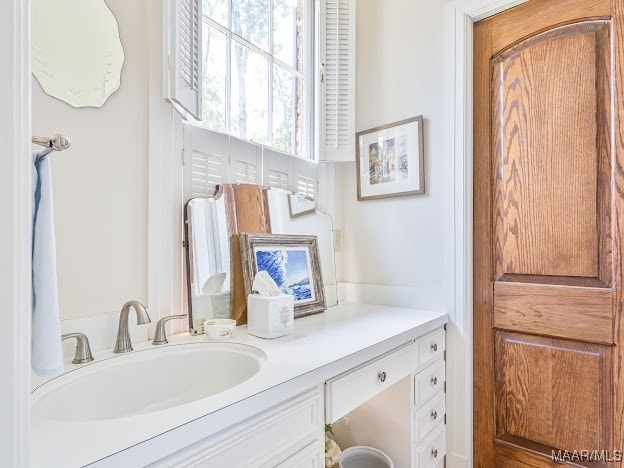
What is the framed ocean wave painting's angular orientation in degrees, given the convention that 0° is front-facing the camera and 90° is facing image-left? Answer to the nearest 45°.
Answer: approximately 315°

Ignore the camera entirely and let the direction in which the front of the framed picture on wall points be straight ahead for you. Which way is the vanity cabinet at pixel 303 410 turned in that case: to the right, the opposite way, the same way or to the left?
to the left

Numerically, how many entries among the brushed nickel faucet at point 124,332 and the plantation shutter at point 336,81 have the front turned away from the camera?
0

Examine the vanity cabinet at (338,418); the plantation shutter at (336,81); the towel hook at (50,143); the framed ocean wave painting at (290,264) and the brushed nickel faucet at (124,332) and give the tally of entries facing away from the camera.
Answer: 0

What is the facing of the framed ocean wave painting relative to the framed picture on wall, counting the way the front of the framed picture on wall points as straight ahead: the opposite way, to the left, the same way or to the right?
to the left

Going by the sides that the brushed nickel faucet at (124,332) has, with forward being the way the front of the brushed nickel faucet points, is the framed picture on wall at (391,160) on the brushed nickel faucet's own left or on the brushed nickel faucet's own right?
on the brushed nickel faucet's own left

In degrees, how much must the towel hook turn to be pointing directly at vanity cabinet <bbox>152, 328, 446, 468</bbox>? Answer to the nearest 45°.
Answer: approximately 45° to its left

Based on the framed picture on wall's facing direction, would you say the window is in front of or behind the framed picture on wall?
in front

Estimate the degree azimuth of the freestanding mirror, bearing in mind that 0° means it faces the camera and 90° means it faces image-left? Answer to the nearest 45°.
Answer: approximately 315°

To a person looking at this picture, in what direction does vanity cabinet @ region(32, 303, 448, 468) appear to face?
facing the viewer and to the right of the viewer

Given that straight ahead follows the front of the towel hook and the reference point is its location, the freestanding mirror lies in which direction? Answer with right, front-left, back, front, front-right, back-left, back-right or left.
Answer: left
